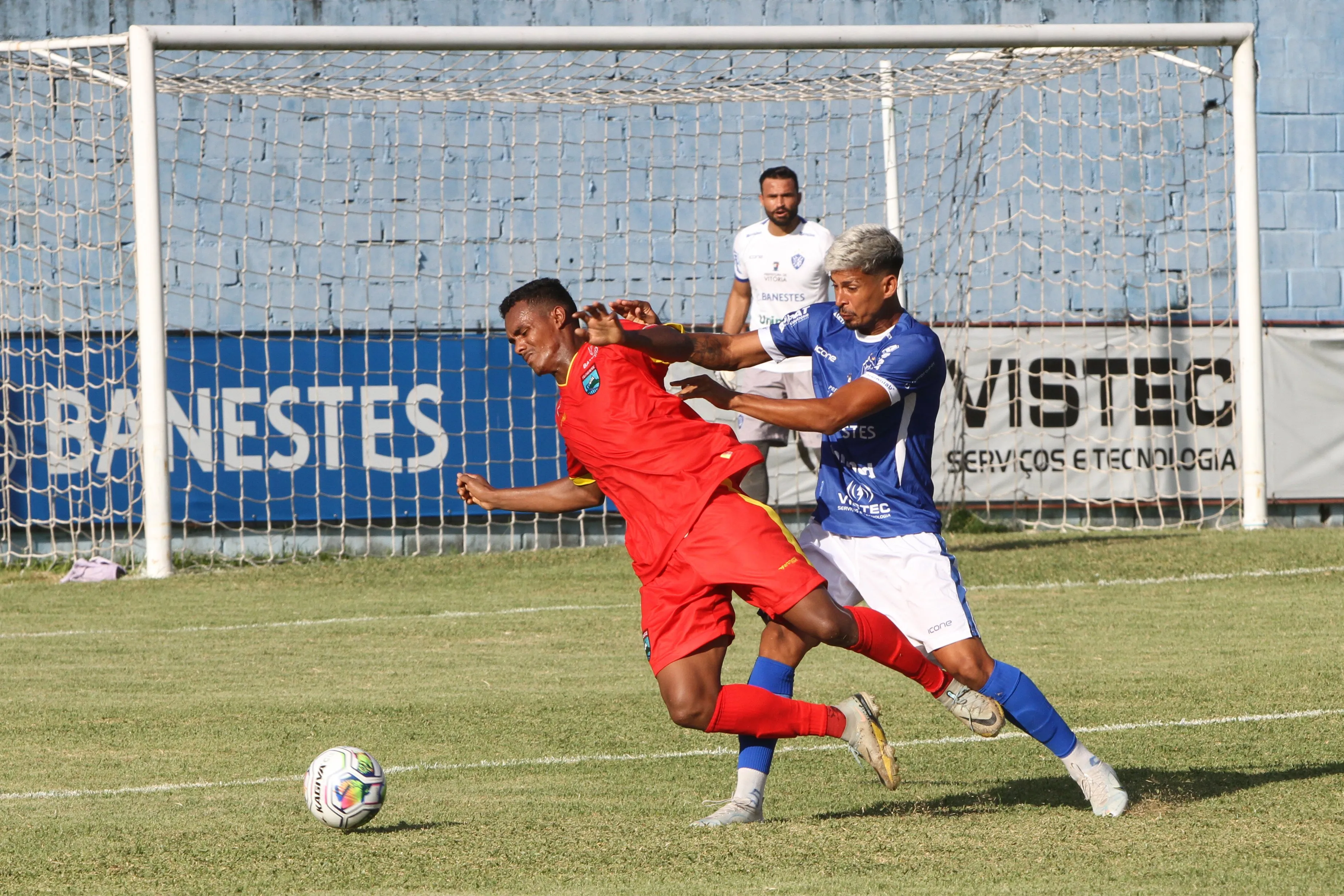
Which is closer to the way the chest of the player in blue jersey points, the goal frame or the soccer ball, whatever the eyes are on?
the soccer ball

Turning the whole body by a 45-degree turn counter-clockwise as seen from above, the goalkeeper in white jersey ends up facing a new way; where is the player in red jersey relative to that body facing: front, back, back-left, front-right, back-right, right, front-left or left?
front-right

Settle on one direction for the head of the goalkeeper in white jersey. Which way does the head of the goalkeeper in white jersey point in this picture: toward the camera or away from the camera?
toward the camera

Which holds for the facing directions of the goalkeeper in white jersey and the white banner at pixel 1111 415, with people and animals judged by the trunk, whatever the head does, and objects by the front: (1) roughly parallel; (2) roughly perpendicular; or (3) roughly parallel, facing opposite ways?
roughly parallel

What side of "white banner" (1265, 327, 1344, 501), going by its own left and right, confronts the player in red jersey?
front

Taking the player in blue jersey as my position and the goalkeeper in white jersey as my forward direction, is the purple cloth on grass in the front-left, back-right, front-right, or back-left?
front-left

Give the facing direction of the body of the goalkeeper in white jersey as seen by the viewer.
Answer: toward the camera

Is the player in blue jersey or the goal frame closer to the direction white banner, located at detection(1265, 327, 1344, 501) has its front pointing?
the player in blue jersey

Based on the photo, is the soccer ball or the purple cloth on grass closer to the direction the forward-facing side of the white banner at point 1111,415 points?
the soccer ball

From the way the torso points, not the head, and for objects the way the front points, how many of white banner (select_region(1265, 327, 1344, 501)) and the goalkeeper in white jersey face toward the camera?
2

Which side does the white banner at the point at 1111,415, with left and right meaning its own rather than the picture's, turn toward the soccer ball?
front

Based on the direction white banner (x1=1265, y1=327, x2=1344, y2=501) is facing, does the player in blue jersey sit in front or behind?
in front

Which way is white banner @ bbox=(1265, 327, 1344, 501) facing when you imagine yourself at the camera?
facing the viewer
